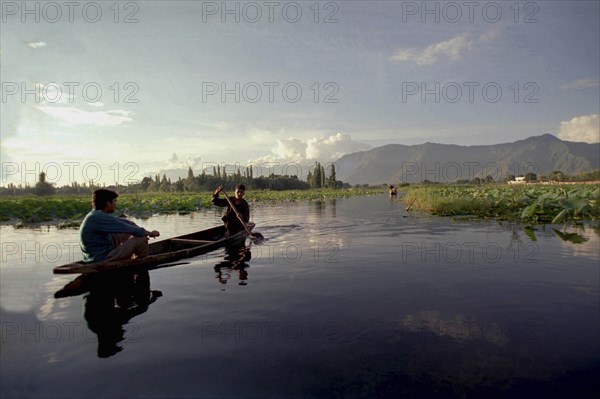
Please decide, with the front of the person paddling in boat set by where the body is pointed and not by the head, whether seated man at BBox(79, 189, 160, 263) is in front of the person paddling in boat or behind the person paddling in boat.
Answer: in front
